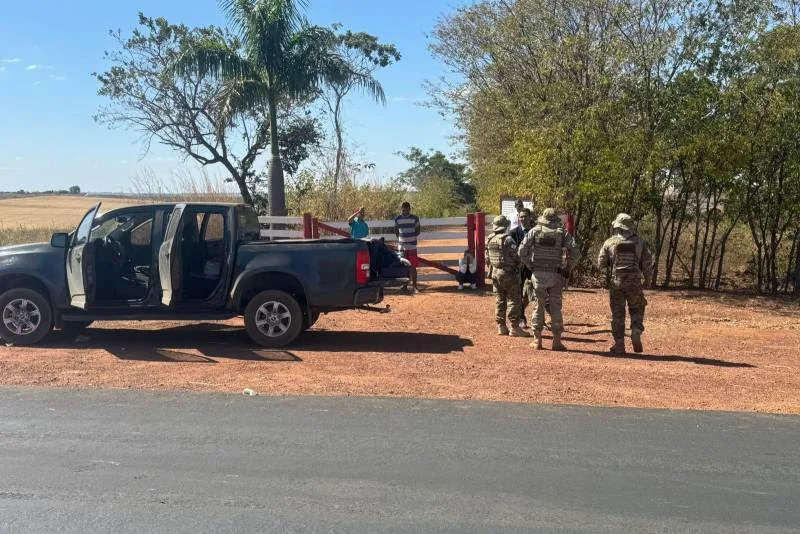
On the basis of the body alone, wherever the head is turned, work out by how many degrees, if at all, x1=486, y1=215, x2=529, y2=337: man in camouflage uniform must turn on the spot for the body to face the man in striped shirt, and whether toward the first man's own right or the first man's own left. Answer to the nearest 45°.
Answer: approximately 90° to the first man's own left

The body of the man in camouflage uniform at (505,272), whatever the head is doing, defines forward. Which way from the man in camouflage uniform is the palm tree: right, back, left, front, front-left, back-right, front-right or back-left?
left

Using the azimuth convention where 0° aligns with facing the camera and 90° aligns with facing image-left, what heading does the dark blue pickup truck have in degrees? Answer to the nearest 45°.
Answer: approximately 90°

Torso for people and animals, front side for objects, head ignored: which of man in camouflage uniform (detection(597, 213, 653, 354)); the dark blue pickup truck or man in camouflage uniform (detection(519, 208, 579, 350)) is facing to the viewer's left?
the dark blue pickup truck

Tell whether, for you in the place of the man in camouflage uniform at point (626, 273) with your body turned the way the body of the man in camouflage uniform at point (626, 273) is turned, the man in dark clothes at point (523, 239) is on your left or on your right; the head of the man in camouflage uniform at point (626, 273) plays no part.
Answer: on your left

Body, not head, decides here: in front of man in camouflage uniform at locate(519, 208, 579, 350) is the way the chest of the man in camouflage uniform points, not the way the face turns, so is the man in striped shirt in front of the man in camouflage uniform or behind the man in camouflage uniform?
in front

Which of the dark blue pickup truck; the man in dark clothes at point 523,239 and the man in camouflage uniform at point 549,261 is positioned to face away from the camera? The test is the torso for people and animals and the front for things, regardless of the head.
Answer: the man in camouflage uniform at point 549,261

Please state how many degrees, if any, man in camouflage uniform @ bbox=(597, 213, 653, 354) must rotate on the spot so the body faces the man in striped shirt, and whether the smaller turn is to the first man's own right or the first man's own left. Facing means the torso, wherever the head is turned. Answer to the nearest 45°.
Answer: approximately 45° to the first man's own left

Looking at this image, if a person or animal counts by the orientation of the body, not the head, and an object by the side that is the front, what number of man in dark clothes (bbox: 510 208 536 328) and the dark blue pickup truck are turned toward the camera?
1

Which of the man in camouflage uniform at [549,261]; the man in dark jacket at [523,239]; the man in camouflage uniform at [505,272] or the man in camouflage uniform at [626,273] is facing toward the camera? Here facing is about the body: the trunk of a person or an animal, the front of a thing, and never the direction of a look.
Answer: the man in dark jacket at [523,239]

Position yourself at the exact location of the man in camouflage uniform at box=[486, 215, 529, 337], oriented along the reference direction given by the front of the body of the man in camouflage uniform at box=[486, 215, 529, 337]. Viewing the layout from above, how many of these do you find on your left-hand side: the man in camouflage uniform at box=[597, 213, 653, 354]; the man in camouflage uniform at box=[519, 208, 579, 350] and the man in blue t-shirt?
1

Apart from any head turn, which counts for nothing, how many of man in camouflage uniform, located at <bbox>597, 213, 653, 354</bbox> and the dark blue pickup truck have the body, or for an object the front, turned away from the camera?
1

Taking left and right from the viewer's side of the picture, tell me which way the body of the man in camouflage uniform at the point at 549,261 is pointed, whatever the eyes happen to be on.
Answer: facing away from the viewer

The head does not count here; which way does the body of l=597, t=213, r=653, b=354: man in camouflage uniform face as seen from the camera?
away from the camera

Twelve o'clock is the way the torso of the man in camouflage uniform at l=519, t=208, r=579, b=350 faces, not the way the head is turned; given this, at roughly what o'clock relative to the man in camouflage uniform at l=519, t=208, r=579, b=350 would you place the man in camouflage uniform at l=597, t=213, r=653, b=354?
the man in camouflage uniform at l=597, t=213, r=653, b=354 is roughly at 3 o'clock from the man in camouflage uniform at l=519, t=208, r=579, b=350.

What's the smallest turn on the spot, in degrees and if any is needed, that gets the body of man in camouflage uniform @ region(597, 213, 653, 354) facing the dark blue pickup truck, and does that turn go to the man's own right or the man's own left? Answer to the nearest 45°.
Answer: approximately 90° to the man's own left

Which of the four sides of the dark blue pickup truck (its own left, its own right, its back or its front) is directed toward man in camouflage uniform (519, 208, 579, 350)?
back
